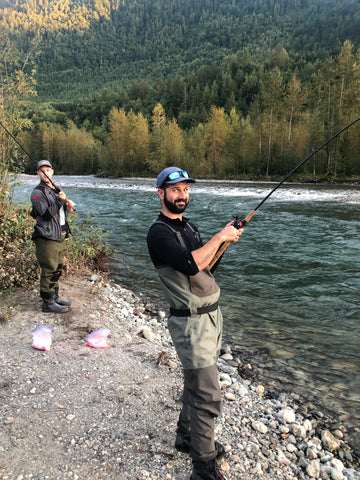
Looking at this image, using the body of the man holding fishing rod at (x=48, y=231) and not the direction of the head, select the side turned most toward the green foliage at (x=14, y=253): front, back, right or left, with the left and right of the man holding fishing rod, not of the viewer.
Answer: back

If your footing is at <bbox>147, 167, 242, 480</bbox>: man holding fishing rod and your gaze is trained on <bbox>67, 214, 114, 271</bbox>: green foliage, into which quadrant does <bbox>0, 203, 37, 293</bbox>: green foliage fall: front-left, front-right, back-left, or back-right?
front-left

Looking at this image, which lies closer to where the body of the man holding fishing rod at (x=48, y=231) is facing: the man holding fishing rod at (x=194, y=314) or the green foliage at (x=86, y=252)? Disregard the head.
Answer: the man holding fishing rod

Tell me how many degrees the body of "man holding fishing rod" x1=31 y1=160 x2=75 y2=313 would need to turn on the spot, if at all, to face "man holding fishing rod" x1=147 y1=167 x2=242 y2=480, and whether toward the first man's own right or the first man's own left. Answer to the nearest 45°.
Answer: approximately 45° to the first man's own right

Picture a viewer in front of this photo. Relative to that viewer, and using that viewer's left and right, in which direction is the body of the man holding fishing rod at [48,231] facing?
facing the viewer and to the right of the viewer

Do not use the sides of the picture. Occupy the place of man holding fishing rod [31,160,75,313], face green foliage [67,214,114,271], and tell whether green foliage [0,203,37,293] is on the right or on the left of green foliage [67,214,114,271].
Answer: left

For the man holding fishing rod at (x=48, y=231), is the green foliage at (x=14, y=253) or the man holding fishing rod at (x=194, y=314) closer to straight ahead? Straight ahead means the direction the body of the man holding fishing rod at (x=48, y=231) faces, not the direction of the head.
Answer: the man holding fishing rod
